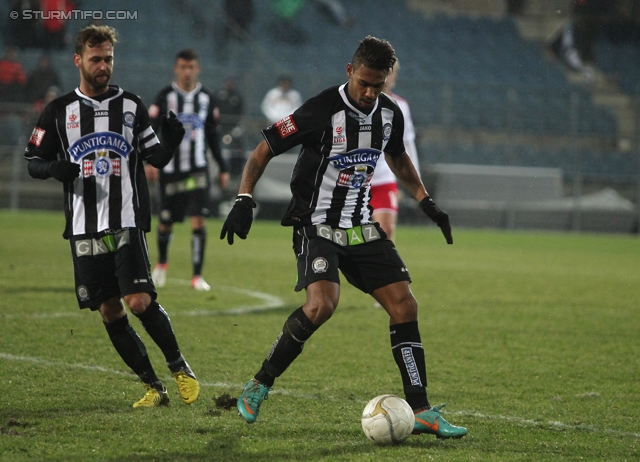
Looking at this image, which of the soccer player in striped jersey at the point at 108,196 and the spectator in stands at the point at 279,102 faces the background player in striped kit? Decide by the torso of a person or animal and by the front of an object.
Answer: the spectator in stands

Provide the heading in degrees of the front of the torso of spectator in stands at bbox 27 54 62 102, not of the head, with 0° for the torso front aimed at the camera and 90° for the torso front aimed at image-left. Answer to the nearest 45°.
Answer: approximately 0°

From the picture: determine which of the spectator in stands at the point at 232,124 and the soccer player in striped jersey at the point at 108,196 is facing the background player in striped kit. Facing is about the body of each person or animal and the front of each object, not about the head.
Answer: the spectator in stands

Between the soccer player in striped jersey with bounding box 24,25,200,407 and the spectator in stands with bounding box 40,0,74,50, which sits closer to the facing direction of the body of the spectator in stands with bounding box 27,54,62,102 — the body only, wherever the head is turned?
the soccer player in striped jersey

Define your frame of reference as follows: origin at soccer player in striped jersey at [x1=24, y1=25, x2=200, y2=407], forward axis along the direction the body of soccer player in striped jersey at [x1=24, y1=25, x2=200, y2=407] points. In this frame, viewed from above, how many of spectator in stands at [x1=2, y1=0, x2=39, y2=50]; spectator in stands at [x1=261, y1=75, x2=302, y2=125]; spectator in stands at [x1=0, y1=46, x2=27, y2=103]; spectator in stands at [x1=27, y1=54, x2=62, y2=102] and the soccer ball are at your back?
4

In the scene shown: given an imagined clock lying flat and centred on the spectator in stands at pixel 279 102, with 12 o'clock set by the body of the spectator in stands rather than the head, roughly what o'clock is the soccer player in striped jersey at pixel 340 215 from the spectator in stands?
The soccer player in striped jersey is roughly at 12 o'clock from the spectator in stands.

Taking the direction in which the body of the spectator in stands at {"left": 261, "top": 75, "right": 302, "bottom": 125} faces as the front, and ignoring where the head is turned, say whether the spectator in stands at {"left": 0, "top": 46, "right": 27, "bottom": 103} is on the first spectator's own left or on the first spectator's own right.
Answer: on the first spectator's own right

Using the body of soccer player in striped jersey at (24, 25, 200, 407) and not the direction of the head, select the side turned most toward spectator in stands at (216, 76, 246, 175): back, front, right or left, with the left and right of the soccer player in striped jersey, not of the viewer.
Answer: back

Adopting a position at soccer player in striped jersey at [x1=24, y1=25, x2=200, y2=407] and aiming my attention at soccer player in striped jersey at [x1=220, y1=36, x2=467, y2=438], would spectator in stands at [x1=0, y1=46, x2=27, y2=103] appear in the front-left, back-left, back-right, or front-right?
back-left

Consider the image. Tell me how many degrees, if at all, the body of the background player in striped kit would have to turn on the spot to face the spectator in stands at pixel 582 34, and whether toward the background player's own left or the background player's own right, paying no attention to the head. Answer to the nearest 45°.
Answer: approximately 135° to the background player's own left

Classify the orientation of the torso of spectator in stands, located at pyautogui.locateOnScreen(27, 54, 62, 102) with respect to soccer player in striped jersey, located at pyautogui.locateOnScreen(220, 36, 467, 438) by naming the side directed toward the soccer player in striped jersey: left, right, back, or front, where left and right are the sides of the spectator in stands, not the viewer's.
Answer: front
